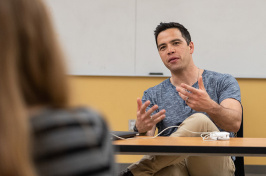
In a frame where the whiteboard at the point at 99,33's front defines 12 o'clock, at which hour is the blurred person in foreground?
The blurred person in foreground is roughly at 12 o'clock from the whiteboard.

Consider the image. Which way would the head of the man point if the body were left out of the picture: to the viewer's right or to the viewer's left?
to the viewer's left

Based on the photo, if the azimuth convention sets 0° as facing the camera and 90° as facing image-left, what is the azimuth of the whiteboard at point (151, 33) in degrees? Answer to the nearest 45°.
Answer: approximately 0°

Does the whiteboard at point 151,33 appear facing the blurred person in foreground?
yes

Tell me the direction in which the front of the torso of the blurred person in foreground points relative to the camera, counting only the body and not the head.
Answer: away from the camera

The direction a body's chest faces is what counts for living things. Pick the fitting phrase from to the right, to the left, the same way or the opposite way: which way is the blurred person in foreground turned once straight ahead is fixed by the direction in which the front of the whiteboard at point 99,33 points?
the opposite way

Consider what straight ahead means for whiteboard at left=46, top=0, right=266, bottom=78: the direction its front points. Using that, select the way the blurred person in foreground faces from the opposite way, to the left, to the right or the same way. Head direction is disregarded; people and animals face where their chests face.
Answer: the opposite way

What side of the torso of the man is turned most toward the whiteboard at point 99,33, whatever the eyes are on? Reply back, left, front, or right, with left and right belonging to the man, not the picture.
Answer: right

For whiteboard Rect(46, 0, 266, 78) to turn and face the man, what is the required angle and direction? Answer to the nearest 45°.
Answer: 0° — it already faces them

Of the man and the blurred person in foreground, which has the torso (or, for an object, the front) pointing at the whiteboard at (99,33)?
the blurred person in foreground

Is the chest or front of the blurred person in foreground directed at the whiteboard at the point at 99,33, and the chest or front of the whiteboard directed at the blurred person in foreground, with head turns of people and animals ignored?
yes

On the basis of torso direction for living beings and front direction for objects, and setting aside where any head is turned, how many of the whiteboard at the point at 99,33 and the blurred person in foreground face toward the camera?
1

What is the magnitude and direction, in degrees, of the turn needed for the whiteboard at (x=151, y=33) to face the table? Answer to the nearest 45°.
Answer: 0° — it already faces it
